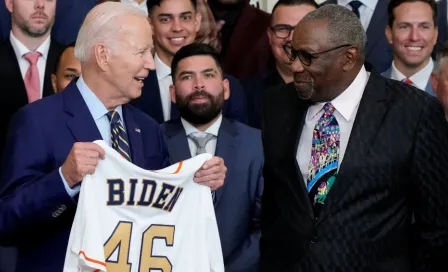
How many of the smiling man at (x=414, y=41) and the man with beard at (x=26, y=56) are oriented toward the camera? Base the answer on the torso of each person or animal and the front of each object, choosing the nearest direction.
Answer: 2

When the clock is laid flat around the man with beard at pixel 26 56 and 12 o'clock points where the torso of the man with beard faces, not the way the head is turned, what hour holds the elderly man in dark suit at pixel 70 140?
The elderly man in dark suit is roughly at 12 o'clock from the man with beard.

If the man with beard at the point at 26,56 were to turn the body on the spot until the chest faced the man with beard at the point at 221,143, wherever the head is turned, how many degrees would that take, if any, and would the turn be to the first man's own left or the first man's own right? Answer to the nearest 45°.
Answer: approximately 45° to the first man's own left

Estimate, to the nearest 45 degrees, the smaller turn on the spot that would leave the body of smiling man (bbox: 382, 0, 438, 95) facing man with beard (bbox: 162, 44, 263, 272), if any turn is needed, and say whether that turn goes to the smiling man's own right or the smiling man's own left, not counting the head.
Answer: approximately 45° to the smiling man's own right

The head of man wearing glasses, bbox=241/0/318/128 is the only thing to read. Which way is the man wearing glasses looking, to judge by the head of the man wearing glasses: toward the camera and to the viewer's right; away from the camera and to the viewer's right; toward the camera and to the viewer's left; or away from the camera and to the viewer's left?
toward the camera and to the viewer's left

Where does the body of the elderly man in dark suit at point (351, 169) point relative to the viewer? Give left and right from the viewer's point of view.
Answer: facing the viewer and to the left of the viewer

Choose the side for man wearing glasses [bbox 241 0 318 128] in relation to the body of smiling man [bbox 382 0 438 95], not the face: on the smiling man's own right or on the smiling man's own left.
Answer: on the smiling man's own right

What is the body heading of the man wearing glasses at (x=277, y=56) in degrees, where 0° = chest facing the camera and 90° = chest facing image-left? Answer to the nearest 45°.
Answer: approximately 0°

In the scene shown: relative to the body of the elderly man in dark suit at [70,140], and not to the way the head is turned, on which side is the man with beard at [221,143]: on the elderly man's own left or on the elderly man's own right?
on the elderly man's own left

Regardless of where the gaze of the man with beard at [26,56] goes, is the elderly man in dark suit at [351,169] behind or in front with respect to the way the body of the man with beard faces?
in front

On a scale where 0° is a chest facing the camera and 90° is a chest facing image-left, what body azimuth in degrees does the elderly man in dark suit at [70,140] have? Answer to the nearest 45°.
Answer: approximately 315°

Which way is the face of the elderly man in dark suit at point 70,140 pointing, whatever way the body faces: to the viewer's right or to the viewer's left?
to the viewer's right

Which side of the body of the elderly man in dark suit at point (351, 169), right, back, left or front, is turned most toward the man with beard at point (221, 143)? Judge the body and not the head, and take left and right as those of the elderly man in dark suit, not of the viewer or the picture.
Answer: right

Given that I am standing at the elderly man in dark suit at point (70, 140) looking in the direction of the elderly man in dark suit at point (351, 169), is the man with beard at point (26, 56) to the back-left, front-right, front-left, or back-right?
back-left
